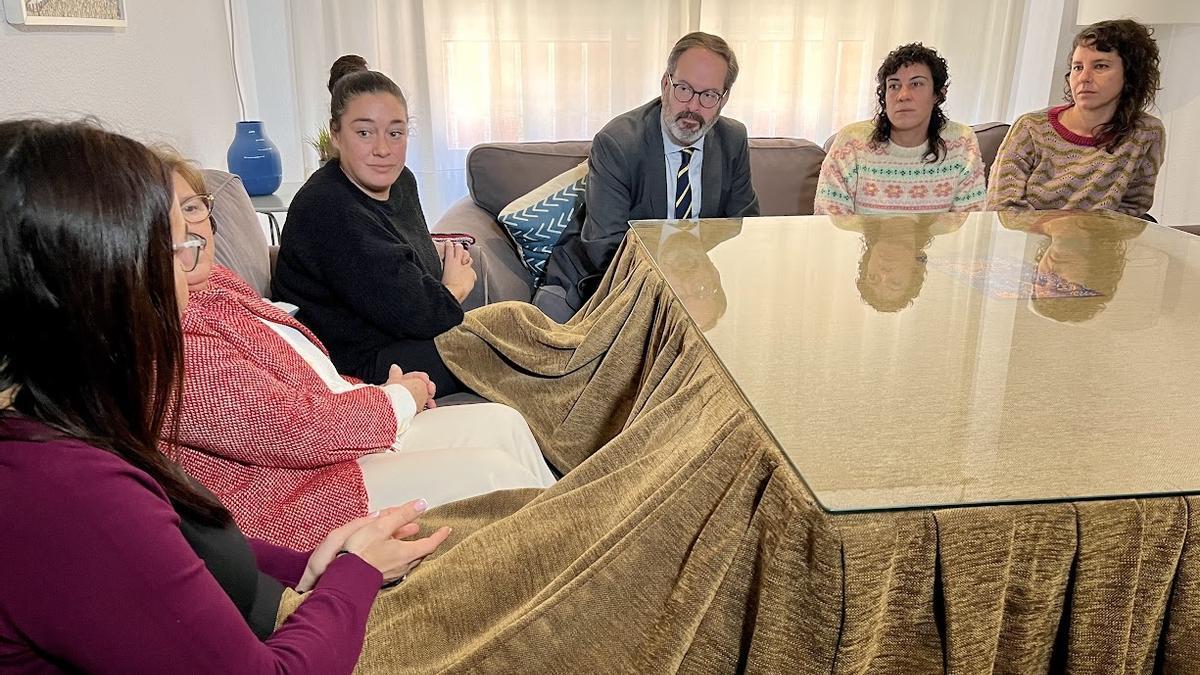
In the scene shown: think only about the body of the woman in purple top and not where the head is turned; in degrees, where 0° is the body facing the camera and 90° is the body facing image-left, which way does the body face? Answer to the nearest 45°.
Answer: approximately 270°

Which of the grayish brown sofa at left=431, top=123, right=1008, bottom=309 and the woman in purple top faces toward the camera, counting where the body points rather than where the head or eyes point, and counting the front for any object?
the grayish brown sofa

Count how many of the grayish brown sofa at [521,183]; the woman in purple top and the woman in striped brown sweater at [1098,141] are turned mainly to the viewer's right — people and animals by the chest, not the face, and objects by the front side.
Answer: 1

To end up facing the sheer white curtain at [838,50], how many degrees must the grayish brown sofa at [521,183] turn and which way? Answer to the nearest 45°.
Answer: approximately 135° to its left

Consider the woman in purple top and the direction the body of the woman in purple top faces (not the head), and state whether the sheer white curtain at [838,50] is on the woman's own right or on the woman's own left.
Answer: on the woman's own left

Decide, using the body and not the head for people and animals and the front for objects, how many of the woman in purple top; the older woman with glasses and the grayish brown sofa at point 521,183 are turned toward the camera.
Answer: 1

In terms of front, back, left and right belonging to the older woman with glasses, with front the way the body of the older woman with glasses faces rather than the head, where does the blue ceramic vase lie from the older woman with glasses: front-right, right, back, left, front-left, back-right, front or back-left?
left

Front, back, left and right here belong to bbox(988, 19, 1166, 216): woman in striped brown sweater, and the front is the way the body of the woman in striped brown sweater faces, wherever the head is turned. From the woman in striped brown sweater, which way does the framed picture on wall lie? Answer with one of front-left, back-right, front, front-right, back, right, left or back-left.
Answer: front

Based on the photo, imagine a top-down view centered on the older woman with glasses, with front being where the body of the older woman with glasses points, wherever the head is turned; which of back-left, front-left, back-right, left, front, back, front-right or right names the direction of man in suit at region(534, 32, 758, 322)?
front-left

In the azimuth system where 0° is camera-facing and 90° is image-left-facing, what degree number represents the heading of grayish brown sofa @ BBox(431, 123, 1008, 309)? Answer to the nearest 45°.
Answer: approximately 0°

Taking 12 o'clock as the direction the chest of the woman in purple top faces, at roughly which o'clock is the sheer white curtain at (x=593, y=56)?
The sheer white curtain is roughly at 10 o'clock from the woman in purple top.

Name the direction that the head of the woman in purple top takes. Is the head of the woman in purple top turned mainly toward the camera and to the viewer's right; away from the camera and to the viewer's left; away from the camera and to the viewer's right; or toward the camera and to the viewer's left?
away from the camera and to the viewer's right

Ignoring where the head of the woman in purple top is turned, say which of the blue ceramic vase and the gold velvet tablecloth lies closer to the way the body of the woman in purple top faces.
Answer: the gold velvet tablecloth

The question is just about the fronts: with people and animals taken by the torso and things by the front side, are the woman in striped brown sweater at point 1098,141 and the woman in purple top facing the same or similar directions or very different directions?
very different directions

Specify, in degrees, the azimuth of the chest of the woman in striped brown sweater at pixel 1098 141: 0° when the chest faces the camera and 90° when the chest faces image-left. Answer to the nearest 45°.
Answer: approximately 45°

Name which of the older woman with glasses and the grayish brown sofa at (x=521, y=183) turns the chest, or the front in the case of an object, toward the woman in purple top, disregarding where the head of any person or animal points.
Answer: the grayish brown sofa

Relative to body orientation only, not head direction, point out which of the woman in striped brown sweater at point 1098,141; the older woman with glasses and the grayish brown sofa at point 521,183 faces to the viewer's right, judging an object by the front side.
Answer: the older woman with glasses
